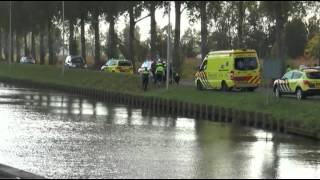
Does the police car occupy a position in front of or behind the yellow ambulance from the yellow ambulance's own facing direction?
behind

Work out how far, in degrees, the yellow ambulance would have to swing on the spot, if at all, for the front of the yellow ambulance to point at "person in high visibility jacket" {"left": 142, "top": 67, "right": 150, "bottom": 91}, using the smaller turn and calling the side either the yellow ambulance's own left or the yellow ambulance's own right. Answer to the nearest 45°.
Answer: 0° — it already faces them

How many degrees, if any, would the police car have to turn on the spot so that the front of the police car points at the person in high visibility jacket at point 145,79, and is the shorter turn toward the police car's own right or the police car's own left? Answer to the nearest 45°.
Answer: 0° — it already faces them

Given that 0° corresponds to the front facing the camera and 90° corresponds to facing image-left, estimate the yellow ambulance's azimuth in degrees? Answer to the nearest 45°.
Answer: approximately 135°

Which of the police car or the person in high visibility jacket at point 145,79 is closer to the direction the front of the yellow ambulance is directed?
the person in high visibility jacket

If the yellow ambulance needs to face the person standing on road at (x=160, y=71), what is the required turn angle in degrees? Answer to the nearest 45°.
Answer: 0° — it already faces them
